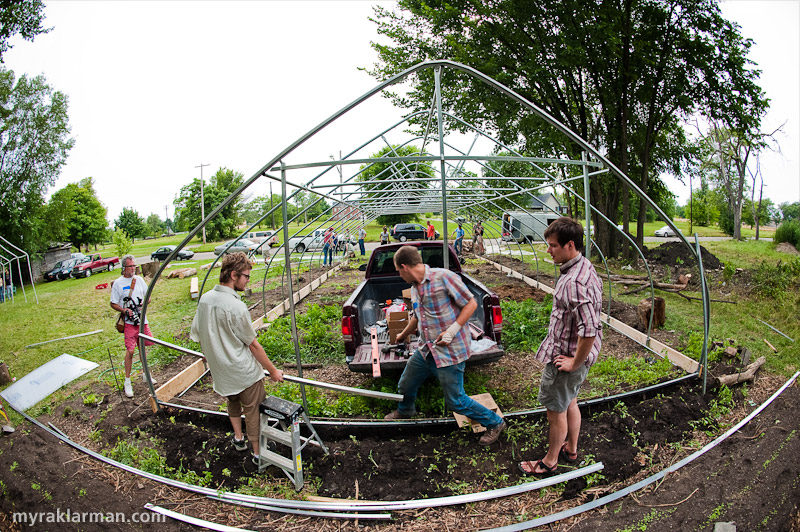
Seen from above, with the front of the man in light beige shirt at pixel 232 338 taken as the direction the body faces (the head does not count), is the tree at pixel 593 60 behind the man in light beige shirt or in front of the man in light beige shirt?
in front

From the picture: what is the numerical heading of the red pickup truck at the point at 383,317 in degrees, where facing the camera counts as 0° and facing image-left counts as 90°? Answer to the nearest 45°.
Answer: approximately 180°

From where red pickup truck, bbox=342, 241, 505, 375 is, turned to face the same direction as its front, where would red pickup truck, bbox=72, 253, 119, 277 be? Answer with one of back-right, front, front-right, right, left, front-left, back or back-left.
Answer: front-left

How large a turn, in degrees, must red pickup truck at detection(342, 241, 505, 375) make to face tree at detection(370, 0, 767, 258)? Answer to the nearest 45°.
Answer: approximately 45° to its right

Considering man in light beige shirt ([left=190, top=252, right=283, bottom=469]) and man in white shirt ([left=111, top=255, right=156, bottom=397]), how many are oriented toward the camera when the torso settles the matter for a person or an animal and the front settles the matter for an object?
1

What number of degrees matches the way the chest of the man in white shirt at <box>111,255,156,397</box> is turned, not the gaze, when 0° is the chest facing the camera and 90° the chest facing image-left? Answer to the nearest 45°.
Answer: approximately 0°

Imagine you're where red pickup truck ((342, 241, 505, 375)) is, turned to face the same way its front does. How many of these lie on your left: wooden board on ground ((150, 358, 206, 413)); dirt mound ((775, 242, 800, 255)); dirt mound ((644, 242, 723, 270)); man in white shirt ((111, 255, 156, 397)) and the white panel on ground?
3

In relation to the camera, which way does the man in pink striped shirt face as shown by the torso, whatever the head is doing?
to the viewer's left

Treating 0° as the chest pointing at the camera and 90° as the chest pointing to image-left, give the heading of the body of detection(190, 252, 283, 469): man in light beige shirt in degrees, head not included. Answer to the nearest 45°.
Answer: approximately 225°

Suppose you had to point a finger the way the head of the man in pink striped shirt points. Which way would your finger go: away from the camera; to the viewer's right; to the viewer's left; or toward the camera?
to the viewer's left

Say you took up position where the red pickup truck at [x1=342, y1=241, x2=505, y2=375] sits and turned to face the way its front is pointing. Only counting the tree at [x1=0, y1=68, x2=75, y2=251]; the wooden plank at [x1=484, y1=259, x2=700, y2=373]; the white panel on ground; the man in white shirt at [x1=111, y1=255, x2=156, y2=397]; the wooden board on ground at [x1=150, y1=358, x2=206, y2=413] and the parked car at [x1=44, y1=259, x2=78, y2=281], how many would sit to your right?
1

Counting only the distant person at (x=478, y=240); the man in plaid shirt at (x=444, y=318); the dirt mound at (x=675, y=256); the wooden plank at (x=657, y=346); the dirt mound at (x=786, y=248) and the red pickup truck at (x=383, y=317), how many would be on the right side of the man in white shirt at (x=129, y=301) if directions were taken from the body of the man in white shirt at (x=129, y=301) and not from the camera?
0

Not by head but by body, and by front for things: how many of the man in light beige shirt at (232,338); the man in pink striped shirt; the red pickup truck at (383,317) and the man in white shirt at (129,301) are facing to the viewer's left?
1

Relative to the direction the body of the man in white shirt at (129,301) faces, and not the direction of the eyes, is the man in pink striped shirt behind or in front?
in front

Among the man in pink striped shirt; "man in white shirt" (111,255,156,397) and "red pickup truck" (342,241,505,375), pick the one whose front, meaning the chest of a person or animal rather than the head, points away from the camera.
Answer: the red pickup truck

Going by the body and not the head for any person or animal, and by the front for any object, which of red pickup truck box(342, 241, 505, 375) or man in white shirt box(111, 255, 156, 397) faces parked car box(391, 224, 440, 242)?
the red pickup truck
